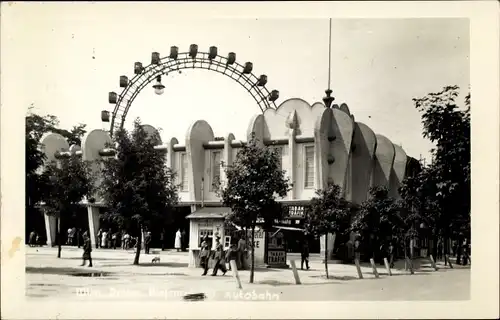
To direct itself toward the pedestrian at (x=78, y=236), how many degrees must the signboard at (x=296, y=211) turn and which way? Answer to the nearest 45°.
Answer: approximately 90° to its right

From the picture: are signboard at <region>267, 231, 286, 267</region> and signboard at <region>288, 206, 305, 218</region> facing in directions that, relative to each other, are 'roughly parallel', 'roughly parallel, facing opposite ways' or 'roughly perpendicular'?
roughly parallel

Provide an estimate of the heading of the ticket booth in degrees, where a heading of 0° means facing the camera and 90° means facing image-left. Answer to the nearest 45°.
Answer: approximately 0°

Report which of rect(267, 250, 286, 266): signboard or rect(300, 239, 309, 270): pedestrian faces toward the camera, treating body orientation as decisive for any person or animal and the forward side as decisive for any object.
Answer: the signboard

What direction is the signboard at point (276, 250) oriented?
toward the camera

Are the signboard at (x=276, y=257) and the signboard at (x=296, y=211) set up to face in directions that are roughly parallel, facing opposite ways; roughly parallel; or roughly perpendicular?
roughly parallel
